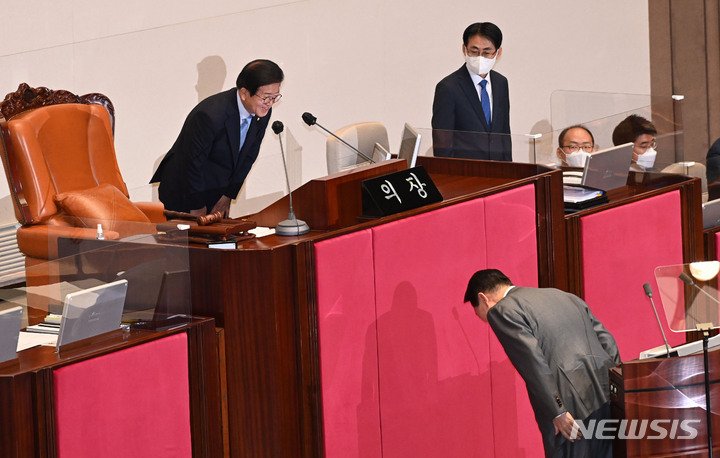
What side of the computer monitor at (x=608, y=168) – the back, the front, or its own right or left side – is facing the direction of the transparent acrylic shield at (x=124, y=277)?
left

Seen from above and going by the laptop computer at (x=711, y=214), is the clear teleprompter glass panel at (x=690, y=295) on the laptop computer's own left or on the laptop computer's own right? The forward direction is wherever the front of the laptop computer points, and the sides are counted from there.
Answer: on the laptop computer's own left

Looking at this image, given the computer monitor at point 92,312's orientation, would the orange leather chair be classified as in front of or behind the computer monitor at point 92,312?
in front

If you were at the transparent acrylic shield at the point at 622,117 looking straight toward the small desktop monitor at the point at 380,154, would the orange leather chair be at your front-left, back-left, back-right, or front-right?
front-right

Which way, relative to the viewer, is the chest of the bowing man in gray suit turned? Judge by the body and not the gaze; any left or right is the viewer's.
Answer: facing away from the viewer and to the left of the viewer

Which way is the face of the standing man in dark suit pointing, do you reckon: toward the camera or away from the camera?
toward the camera

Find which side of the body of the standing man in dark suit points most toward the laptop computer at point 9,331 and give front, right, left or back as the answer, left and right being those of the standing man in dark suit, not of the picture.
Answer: right

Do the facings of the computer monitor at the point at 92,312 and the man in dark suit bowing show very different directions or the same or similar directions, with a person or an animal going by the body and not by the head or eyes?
very different directions

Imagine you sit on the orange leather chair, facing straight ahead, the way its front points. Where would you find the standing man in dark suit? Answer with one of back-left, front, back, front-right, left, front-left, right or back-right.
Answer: front-left

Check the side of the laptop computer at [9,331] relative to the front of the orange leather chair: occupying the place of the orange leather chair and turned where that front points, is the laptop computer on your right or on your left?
on your right

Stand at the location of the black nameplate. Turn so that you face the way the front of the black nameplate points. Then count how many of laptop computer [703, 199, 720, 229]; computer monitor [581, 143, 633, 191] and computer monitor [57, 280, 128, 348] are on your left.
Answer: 2

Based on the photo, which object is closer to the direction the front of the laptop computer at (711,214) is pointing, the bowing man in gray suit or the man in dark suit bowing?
the man in dark suit bowing

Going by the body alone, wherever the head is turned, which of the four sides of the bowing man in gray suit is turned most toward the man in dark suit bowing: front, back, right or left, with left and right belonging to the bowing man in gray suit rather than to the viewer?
front

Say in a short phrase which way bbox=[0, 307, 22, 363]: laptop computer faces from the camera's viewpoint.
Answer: facing away from the viewer and to the left of the viewer

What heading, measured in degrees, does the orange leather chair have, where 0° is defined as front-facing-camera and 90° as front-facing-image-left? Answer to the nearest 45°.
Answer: approximately 315°

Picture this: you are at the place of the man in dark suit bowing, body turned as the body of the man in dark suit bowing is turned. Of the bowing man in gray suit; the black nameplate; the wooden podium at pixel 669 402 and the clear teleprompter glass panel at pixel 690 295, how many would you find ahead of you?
4

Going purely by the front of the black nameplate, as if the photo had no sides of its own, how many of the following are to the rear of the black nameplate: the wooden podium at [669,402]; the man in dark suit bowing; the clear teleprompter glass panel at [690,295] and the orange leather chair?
2

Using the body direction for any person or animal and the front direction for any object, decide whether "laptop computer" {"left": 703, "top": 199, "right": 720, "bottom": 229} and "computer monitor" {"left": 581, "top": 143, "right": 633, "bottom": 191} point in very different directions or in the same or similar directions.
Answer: same or similar directions

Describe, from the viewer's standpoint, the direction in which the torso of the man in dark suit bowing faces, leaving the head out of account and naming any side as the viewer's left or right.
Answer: facing the viewer and to the right of the viewer

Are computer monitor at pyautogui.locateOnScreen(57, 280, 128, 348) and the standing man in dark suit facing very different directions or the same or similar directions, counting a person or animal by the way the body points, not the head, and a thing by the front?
very different directions
